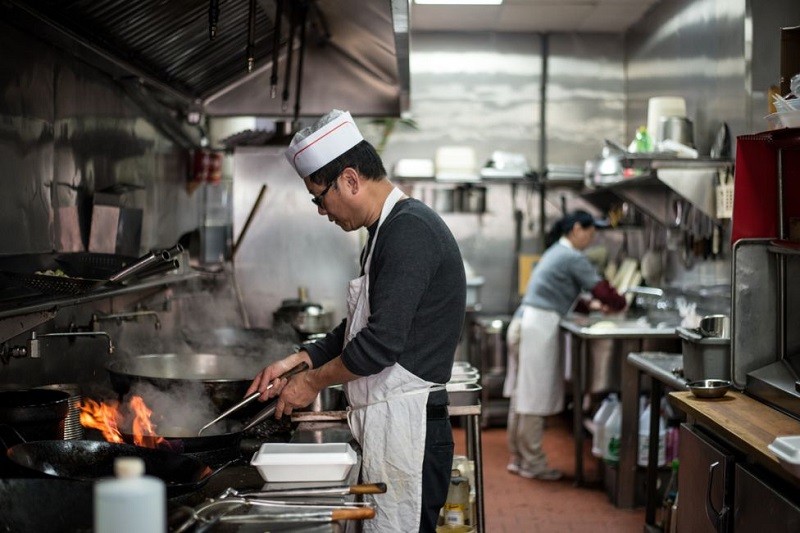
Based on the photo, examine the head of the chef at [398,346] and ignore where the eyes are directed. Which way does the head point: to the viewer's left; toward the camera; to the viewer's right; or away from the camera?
to the viewer's left

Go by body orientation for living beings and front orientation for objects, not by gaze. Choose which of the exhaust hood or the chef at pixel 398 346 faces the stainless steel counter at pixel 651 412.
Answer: the exhaust hood

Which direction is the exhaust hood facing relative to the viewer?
to the viewer's right

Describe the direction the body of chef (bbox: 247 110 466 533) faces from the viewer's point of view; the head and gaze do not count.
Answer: to the viewer's left

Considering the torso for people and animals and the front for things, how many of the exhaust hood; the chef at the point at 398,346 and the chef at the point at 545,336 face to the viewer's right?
2

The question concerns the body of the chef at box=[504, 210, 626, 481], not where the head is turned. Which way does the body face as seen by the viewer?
to the viewer's right

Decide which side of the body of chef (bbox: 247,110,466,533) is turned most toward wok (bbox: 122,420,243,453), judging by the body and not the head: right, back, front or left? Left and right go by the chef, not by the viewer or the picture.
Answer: front

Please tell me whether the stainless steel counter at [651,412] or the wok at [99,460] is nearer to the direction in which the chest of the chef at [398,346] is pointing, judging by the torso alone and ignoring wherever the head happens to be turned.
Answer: the wok

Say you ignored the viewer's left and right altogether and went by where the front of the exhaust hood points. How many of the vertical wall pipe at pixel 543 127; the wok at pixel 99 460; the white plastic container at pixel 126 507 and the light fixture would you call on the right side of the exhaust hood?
2

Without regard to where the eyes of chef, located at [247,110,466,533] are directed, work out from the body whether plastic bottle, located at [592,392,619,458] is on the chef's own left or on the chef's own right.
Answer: on the chef's own right

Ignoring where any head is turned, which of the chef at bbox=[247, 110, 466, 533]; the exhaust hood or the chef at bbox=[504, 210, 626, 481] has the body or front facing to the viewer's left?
the chef at bbox=[247, 110, 466, 533]

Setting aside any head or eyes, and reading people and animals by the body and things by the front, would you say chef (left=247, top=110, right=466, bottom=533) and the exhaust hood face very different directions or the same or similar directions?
very different directions

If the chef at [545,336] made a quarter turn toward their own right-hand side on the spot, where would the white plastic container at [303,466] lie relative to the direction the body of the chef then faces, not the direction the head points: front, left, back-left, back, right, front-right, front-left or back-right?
front

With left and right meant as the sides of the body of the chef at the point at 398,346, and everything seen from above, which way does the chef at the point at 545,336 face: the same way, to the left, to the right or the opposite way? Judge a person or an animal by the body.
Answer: the opposite way
